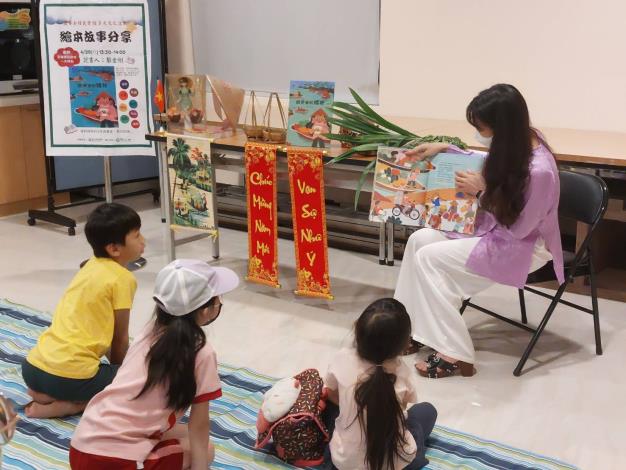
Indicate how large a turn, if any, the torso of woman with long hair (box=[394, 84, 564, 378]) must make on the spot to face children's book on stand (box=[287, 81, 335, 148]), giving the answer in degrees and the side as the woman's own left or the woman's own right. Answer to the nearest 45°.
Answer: approximately 45° to the woman's own right

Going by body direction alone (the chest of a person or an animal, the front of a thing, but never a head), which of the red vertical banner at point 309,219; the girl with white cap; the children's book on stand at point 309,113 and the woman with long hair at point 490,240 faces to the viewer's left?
the woman with long hair

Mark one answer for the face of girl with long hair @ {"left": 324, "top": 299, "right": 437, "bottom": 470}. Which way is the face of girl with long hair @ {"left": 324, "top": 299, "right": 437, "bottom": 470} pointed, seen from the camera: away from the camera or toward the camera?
away from the camera

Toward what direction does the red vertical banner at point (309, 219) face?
toward the camera

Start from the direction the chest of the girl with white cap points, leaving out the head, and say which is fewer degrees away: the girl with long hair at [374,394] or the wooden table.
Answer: the wooden table

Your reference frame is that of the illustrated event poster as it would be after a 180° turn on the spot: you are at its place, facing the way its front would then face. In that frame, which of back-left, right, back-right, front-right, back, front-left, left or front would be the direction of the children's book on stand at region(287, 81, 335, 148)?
back-right

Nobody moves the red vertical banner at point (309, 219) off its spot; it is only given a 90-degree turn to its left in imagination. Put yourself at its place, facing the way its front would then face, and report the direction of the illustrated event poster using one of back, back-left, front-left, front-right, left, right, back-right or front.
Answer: back-left

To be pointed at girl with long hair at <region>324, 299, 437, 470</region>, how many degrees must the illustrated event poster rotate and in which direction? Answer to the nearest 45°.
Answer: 0° — it already faces them

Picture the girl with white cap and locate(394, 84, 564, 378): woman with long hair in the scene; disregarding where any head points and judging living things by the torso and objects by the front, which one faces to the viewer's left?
the woman with long hair

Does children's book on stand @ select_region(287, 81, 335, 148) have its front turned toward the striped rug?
yes

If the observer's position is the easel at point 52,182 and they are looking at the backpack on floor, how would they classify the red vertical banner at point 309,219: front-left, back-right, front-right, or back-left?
front-left

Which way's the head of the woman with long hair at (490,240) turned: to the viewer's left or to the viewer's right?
to the viewer's left

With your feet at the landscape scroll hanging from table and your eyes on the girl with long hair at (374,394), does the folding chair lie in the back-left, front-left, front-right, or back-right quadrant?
front-left

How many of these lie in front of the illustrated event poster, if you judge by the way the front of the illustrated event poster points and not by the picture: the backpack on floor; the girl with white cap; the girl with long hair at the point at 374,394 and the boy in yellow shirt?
4

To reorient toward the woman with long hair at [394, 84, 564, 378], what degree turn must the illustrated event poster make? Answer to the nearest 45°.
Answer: approximately 45° to its left

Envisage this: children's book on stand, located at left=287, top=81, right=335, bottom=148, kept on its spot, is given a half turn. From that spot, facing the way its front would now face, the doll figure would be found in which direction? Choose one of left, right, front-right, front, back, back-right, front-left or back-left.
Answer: front-left

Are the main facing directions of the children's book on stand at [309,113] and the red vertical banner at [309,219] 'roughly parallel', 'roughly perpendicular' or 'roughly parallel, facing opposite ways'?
roughly parallel

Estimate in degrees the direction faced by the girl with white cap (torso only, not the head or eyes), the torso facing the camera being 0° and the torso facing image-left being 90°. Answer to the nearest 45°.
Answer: approximately 225°

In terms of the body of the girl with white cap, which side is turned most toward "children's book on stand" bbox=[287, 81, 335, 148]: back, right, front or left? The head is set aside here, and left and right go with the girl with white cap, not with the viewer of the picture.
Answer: front

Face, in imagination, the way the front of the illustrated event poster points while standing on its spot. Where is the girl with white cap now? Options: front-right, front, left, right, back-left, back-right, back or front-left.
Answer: front

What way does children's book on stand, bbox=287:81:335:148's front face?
toward the camera

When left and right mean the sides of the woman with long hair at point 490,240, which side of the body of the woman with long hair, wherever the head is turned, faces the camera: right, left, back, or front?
left
